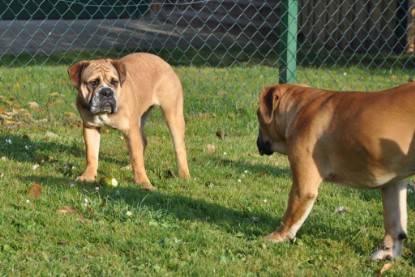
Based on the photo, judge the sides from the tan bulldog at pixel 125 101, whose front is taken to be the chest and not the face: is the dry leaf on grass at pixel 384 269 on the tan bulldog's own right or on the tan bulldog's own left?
on the tan bulldog's own left

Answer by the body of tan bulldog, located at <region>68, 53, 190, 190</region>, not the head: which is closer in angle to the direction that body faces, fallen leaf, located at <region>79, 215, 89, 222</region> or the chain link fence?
the fallen leaf

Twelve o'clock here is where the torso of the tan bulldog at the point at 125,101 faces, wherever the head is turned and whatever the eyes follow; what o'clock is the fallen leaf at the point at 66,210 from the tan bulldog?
The fallen leaf is roughly at 11 o'clock from the tan bulldog.

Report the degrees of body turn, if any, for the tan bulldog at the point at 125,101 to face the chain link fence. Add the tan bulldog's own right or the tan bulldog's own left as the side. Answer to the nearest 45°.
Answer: approximately 135° to the tan bulldog's own right

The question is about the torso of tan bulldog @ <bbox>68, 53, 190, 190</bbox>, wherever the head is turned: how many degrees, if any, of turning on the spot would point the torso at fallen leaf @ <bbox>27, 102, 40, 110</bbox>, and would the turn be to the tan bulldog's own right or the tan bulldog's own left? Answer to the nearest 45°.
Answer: approximately 90° to the tan bulldog's own right

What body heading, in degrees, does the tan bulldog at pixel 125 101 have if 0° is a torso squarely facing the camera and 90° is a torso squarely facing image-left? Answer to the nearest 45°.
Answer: approximately 45°

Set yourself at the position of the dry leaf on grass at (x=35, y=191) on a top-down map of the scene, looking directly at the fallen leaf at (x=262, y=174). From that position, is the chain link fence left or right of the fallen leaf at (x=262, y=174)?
left

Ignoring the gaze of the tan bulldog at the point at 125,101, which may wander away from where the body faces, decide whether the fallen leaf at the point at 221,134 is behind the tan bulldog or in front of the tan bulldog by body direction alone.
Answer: behind

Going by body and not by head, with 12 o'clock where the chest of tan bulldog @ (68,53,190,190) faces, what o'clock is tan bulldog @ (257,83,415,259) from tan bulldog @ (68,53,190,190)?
tan bulldog @ (257,83,415,259) is roughly at 9 o'clock from tan bulldog @ (68,53,190,190).

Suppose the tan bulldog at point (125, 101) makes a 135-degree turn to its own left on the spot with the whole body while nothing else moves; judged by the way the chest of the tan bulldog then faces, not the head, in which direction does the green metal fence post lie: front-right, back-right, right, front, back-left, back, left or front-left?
front-left

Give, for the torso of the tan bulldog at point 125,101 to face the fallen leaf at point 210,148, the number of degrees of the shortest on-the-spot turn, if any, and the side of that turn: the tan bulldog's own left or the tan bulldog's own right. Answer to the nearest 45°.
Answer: approximately 180°
